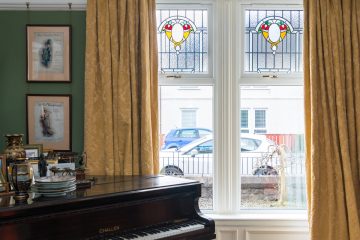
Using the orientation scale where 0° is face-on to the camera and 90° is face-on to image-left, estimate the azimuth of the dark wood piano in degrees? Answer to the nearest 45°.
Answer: approximately 315°

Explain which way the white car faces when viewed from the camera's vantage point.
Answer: facing to the left of the viewer

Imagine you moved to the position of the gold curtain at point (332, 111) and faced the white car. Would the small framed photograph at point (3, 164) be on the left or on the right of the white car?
left

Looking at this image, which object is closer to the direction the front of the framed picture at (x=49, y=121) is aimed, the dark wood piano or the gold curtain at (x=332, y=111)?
the dark wood piano

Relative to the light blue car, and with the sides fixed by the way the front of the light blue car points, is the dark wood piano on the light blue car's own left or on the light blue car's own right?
on the light blue car's own right

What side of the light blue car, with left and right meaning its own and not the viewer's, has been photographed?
right
